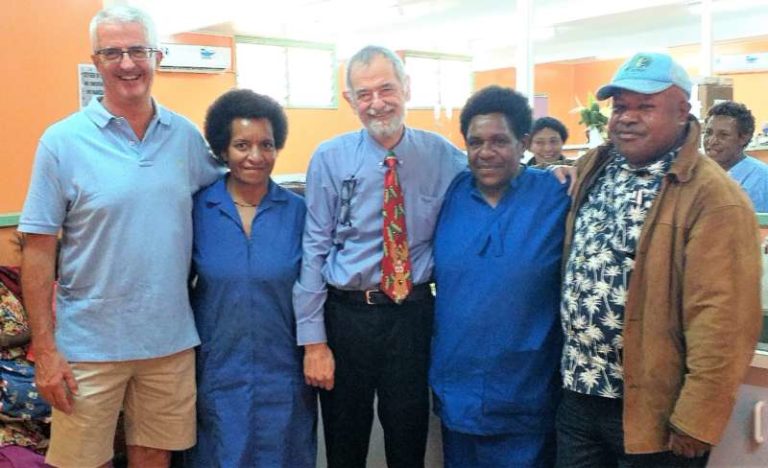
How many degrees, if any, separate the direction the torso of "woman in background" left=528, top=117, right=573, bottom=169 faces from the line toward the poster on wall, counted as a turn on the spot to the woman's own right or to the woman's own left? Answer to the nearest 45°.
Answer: approximately 45° to the woman's own right

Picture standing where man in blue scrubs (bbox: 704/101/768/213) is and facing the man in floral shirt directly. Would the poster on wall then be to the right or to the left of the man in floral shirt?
right

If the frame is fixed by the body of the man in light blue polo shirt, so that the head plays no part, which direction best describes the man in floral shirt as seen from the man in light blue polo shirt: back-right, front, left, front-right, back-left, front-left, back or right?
front-left

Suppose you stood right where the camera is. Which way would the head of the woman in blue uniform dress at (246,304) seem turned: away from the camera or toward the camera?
toward the camera

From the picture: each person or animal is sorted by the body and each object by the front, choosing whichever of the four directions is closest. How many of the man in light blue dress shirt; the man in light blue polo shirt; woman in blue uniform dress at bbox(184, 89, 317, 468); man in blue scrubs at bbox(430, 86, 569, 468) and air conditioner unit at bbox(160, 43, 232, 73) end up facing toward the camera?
5

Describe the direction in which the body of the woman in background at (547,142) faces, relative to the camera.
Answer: toward the camera

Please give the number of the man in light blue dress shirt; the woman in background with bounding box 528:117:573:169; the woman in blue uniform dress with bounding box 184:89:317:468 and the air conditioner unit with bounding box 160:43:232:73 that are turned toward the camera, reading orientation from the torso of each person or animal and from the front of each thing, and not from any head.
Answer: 4

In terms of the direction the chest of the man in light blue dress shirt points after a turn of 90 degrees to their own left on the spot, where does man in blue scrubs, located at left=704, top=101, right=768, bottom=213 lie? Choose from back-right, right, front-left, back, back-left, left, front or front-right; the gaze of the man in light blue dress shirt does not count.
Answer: front-left

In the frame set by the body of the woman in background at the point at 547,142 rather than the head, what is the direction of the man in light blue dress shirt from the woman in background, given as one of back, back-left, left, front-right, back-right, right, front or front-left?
front

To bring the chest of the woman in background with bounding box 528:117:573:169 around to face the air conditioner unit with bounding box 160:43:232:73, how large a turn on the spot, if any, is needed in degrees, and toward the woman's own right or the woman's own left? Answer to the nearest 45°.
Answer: approximately 135° to the woman's own right

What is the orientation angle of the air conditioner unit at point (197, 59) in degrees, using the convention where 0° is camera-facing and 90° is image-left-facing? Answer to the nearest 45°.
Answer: approximately 0°

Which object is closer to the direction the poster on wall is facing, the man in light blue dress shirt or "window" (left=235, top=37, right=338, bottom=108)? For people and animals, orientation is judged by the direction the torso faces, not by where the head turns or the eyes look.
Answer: the man in light blue dress shirt

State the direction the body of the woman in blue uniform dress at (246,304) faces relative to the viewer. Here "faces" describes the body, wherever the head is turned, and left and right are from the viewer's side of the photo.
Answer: facing the viewer
